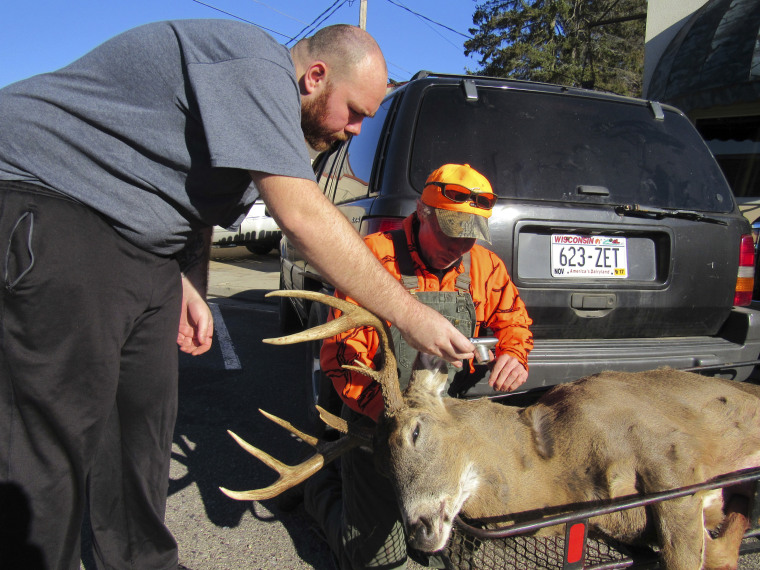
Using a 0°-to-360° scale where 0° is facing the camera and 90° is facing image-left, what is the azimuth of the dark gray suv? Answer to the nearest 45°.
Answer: approximately 135°

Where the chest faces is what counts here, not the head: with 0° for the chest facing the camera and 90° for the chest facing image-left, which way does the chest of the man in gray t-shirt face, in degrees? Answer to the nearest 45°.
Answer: approximately 270°

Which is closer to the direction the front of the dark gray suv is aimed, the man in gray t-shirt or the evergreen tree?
the evergreen tree

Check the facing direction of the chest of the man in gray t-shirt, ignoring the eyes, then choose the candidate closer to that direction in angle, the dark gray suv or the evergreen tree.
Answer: the dark gray suv

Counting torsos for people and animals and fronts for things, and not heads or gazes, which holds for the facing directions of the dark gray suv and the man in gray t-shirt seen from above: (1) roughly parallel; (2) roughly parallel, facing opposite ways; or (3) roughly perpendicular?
roughly perpendicular

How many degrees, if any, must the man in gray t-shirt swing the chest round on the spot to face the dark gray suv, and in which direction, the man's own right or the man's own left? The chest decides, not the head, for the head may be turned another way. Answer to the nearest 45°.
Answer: approximately 45° to the man's own left

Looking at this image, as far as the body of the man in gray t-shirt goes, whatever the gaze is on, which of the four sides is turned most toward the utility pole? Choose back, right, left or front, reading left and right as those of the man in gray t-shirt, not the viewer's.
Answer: left

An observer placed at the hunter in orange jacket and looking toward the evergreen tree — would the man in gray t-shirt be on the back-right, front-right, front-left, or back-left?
back-left

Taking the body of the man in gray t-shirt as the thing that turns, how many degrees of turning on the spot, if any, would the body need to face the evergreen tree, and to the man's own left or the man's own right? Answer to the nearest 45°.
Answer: approximately 45° to the man's own left

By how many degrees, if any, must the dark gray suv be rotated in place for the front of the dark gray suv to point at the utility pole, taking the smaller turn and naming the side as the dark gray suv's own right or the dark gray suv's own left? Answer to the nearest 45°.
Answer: approximately 45° to the dark gray suv's own right

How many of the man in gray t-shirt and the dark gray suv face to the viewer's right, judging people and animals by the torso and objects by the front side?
1

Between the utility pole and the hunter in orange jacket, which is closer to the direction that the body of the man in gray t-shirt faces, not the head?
the hunter in orange jacket

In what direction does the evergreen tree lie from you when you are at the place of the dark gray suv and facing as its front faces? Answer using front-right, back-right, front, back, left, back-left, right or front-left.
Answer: front-right

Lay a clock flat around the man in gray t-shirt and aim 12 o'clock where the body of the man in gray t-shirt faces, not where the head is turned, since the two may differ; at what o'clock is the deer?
The deer is roughly at 12 o'clock from the man in gray t-shirt.
